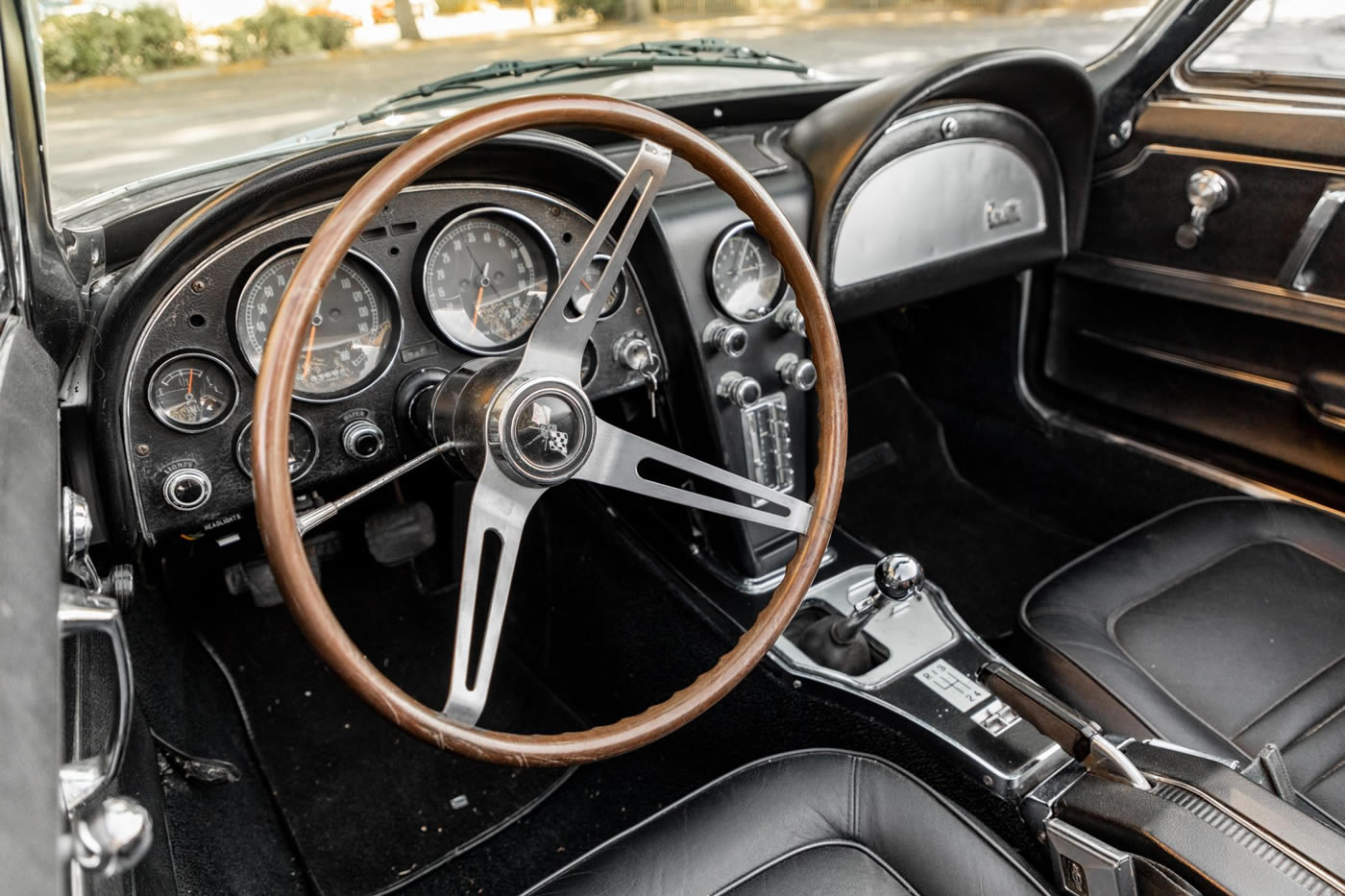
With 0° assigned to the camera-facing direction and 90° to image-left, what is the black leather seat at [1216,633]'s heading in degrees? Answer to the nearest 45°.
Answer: approximately 135°

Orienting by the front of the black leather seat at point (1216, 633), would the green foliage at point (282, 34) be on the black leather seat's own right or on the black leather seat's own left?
on the black leather seat's own left

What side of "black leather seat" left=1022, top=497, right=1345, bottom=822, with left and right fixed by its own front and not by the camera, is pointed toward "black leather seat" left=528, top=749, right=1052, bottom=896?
left
